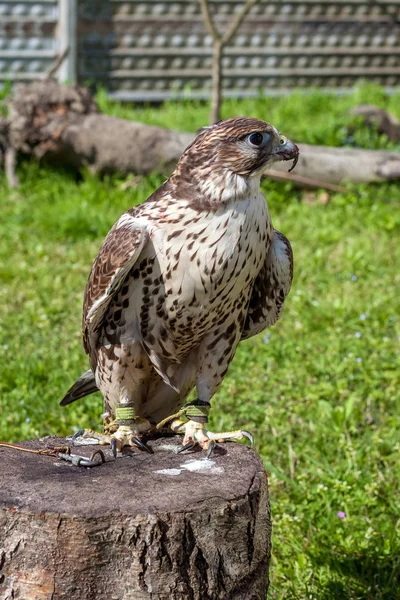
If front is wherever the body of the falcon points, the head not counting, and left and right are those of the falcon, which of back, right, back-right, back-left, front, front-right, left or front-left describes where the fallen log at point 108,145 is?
back-left

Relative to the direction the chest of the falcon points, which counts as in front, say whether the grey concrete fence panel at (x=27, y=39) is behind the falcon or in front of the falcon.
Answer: behind

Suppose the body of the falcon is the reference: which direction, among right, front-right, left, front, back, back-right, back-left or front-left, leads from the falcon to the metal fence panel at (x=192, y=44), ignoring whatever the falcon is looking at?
back-left

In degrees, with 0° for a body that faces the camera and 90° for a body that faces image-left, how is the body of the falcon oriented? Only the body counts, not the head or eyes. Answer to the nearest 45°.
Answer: approximately 315°

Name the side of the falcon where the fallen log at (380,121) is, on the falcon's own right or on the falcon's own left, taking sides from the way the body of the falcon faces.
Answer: on the falcon's own left
